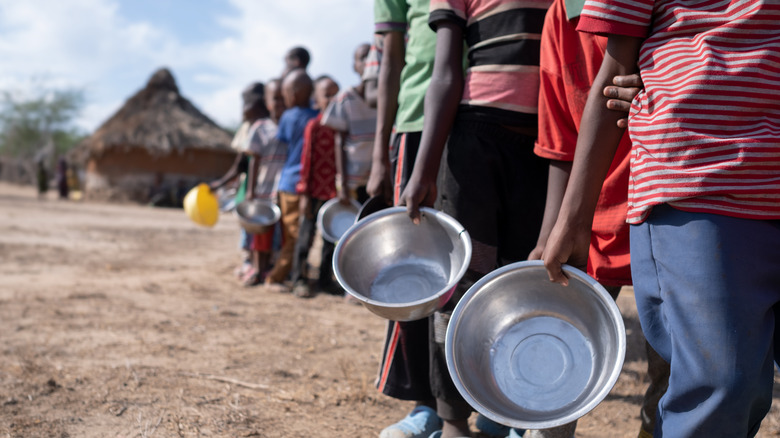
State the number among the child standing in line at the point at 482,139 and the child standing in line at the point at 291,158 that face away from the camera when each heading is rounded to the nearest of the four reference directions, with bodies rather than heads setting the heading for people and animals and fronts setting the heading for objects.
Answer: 0

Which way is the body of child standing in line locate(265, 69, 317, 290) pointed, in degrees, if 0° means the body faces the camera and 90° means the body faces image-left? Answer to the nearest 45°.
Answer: approximately 90°

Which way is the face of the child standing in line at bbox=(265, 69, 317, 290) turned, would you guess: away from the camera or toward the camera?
away from the camera
